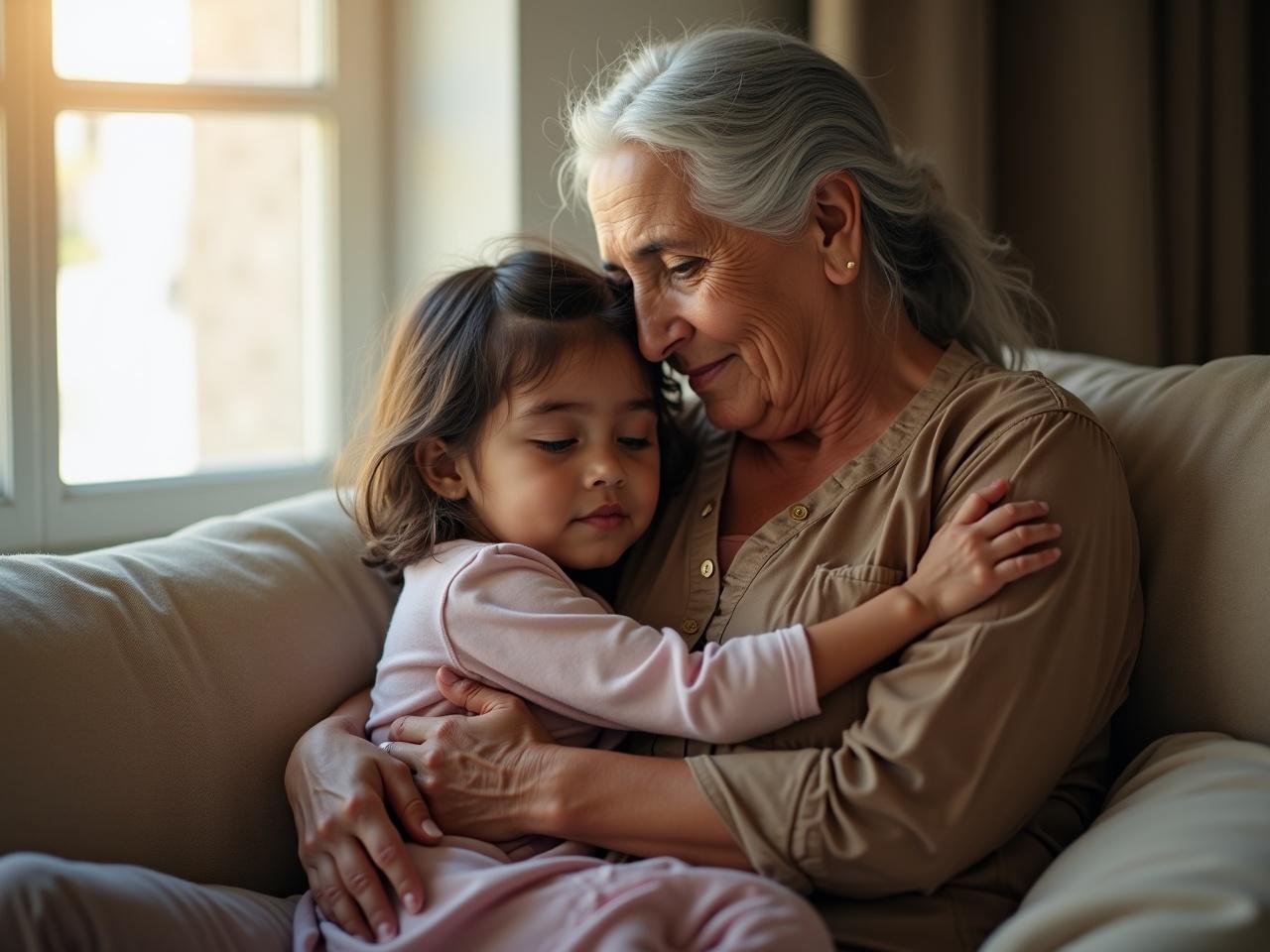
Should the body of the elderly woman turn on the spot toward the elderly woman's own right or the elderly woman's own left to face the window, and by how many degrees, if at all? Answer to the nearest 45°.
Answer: approximately 90° to the elderly woman's own right

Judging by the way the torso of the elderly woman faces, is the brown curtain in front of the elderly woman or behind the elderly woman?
behind

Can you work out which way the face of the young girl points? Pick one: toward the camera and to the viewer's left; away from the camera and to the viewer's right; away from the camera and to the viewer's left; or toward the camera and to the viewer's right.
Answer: toward the camera and to the viewer's right

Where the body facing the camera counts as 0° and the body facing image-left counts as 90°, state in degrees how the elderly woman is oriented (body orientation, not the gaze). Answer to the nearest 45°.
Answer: approximately 45°
